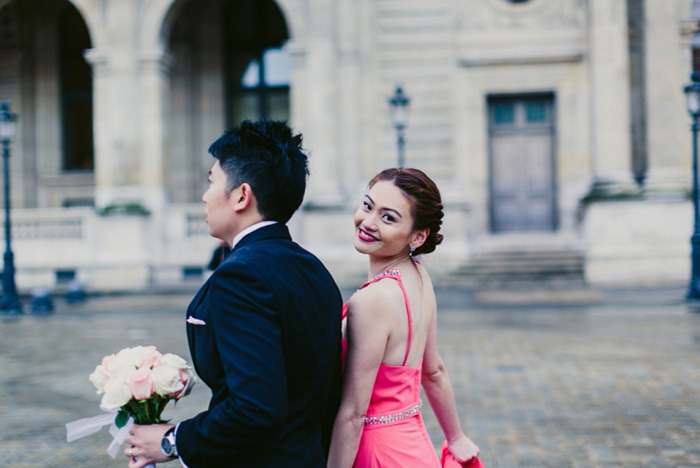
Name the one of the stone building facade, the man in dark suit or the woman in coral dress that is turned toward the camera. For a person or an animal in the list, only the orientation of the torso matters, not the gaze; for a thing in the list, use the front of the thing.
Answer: the stone building facade

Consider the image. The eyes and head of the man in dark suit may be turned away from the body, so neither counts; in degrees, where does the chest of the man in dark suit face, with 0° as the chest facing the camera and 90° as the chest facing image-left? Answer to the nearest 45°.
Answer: approximately 90°

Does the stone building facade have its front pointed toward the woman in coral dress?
yes

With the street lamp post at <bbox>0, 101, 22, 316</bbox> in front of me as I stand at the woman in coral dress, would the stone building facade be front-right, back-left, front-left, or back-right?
front-right

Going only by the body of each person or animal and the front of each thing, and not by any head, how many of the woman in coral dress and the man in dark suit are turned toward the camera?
0

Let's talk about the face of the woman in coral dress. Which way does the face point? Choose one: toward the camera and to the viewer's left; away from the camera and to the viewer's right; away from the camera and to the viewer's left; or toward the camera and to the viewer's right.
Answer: toward the camera and to the viewer's left

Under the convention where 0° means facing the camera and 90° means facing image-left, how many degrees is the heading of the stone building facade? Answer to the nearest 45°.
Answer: approximately 0°

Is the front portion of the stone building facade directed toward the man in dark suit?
yes

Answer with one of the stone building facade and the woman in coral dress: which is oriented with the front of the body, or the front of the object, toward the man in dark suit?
the stone building facade

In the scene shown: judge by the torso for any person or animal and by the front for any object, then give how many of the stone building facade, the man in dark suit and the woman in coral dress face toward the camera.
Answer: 1
